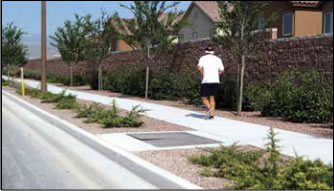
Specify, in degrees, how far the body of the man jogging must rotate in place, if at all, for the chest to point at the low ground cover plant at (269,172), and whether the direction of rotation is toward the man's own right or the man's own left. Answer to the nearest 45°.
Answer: approximately 180°

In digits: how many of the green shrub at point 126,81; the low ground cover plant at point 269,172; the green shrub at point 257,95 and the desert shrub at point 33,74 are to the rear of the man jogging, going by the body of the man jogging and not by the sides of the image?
1

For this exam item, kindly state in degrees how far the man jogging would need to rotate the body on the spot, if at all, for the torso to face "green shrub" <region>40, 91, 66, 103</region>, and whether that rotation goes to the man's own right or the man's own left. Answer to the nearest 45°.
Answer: approximately 45° to the man's own left

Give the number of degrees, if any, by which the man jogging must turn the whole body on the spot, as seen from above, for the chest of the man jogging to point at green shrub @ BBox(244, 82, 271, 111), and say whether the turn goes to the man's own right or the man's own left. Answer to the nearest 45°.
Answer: approximately 45° to the man's own right

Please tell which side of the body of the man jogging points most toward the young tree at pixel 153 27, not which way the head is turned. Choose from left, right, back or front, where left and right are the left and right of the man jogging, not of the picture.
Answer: front

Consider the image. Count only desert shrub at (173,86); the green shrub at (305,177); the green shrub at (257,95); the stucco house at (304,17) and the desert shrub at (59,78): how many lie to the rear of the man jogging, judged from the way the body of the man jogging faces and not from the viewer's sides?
1

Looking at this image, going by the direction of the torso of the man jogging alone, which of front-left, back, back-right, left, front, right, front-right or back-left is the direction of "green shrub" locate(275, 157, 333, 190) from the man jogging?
back

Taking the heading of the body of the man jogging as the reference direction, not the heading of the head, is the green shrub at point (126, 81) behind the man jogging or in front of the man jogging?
in front

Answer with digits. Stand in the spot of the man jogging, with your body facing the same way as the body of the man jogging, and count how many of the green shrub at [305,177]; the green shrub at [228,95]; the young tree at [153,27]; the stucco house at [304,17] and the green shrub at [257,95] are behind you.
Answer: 1

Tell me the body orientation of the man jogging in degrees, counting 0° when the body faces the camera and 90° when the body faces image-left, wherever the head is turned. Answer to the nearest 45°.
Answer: approximately 180°
